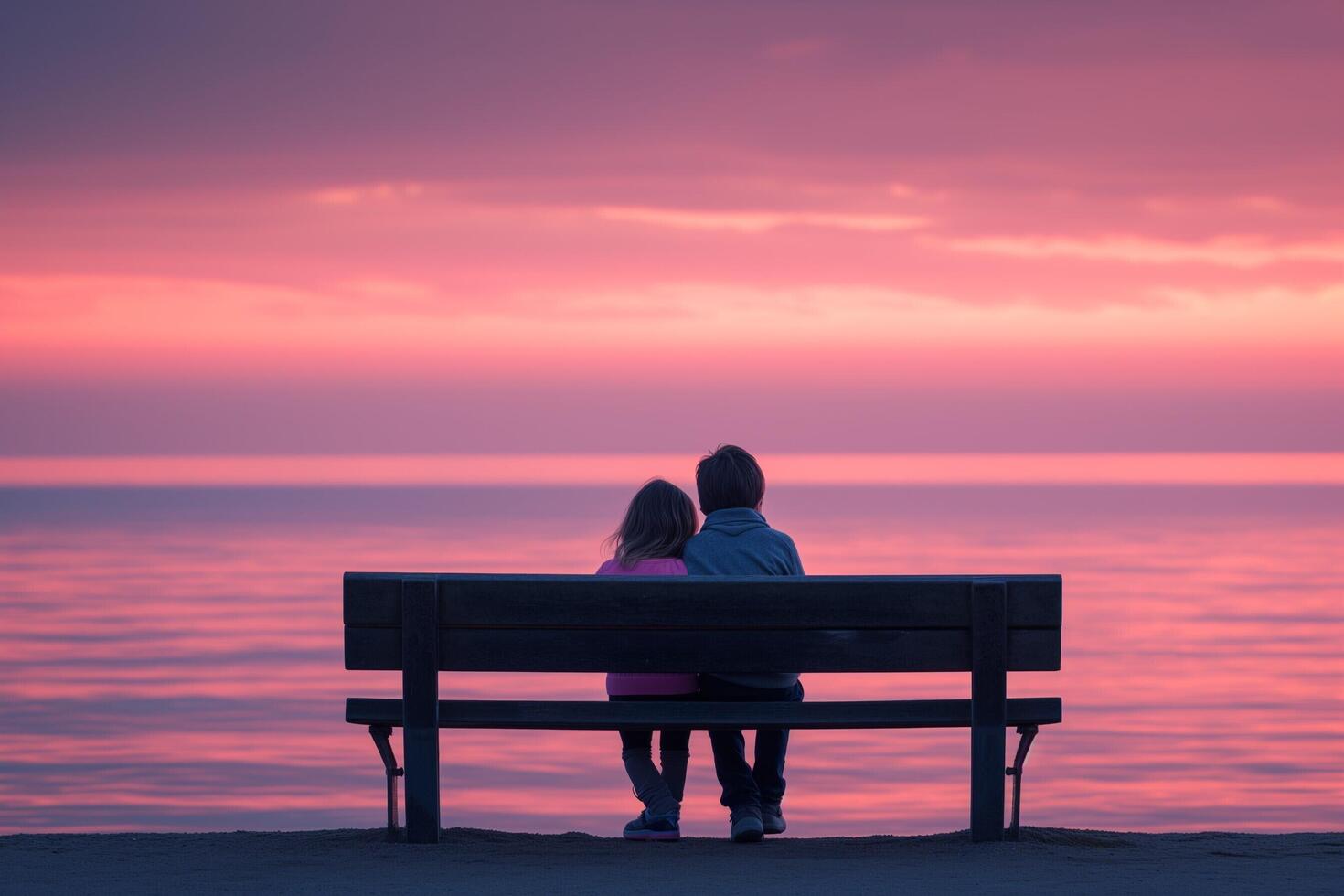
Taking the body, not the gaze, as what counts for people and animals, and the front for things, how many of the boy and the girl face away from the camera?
2

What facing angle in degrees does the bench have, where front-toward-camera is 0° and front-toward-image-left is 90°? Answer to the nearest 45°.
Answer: approximately 180°

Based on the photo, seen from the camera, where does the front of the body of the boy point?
away from the camera

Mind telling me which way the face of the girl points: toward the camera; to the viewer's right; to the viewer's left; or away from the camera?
away from the camera

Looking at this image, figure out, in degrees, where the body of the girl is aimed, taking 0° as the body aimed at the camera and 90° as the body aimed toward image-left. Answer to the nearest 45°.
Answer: approximately 180°
